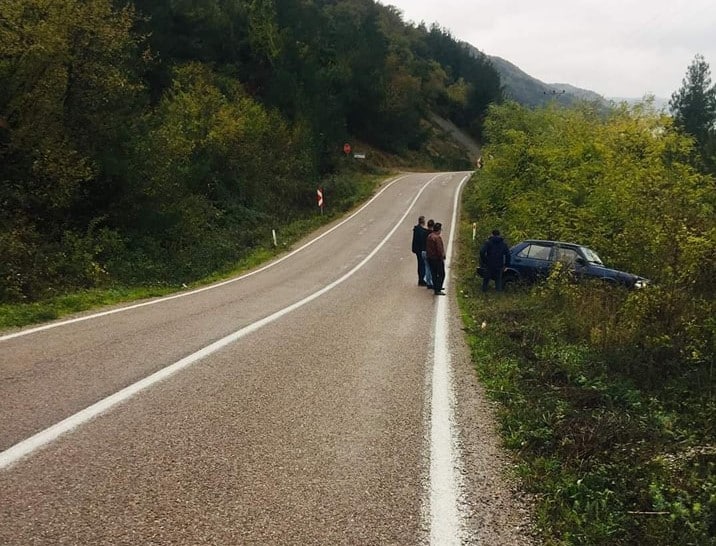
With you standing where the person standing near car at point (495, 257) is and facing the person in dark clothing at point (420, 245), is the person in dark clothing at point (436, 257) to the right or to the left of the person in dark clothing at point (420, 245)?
left

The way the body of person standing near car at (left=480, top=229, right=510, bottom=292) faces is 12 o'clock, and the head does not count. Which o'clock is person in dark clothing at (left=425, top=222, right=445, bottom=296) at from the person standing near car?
The person in dark clothing is roughly at 8 o'clock from the person standing near car.

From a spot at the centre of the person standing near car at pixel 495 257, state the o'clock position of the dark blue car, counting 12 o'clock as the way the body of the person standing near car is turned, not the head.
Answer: The dark blue car is roughly at 2 o'clock from the person standing near car.

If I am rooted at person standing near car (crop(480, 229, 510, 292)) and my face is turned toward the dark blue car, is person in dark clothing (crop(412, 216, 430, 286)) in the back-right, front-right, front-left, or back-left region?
back-left

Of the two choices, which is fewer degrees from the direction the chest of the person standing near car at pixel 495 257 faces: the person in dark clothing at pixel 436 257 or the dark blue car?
the dark blue car

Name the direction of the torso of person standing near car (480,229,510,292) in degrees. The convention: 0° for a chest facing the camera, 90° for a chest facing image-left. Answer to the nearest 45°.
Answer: approximately 180°

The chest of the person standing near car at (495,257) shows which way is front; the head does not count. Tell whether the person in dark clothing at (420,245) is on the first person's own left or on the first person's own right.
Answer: on the first person's own left
